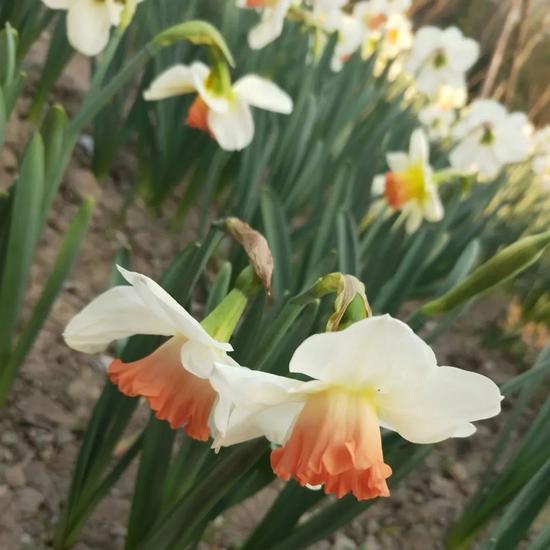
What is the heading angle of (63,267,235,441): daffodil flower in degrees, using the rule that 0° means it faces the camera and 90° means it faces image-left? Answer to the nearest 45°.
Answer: approximately 90°

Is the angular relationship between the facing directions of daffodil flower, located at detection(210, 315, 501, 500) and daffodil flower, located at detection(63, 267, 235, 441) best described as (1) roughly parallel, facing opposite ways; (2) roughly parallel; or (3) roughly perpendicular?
roughly perpendicular

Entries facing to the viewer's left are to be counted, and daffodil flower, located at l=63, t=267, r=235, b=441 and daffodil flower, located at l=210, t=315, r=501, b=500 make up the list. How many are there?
1

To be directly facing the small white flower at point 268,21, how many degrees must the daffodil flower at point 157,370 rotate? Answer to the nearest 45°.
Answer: approximately 90° to its right

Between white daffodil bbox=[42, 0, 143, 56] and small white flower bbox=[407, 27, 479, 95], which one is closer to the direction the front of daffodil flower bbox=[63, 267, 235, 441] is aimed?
the white daffodil

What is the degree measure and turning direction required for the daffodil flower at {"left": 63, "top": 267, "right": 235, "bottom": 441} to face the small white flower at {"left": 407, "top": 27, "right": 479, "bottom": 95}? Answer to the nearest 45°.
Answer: approximately 90° to its right

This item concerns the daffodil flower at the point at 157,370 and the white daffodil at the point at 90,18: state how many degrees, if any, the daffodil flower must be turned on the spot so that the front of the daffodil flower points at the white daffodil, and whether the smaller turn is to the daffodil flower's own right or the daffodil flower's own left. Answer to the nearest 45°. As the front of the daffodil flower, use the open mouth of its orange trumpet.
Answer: approximately 45° to the daffodil flower's own right

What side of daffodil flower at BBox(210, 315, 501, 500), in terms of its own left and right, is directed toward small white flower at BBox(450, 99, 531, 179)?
back

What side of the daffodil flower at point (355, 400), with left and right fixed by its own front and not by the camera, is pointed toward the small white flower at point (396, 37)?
back

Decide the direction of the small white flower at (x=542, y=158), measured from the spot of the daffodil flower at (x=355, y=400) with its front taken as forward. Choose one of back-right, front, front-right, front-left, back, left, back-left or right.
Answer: back
